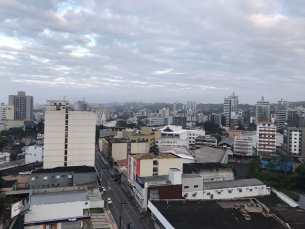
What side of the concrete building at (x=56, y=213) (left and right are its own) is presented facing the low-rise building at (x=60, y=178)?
back

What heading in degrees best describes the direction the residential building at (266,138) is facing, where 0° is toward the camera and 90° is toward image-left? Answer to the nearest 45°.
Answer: approximately 0°

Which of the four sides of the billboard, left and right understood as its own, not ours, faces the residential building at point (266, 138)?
left

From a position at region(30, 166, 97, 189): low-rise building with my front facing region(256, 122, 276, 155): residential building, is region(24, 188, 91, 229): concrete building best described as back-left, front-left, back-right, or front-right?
back-right

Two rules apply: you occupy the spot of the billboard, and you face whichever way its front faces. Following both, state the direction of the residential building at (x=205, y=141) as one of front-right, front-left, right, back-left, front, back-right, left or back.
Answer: back

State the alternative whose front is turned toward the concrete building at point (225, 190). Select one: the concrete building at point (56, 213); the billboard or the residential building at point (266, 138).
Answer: the residential building

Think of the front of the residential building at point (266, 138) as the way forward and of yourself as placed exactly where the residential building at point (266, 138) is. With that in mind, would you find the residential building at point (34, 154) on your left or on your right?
on your right
